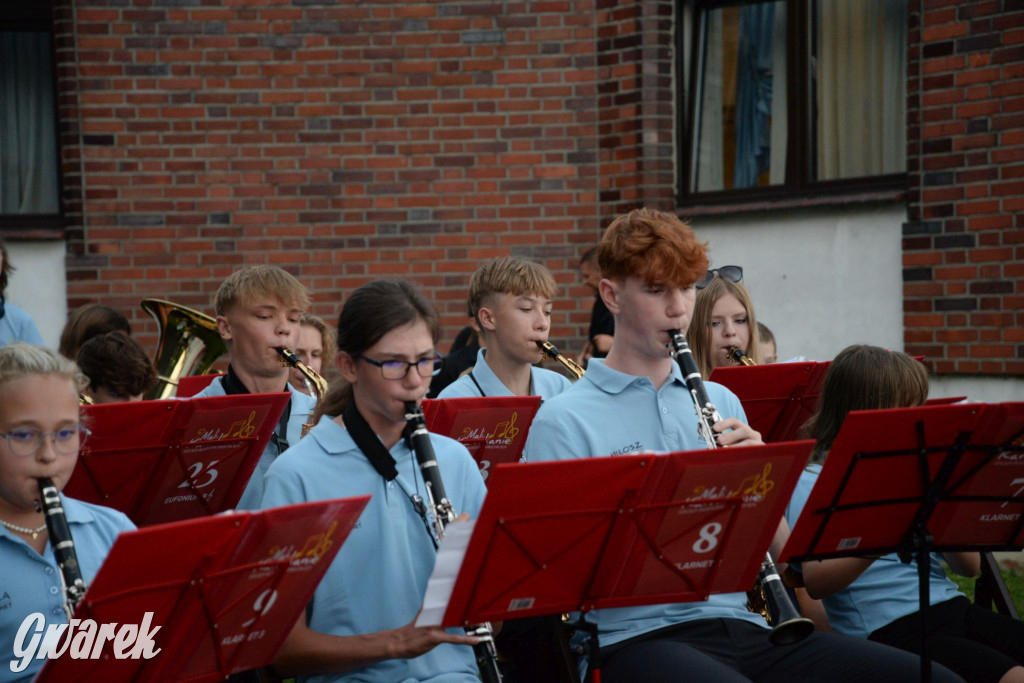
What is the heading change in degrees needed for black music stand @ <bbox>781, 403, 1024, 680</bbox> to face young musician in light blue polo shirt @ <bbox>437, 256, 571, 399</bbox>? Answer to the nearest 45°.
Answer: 0° — it already faces them

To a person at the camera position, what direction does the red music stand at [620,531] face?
facing away from the viewer and to the left of the viewer

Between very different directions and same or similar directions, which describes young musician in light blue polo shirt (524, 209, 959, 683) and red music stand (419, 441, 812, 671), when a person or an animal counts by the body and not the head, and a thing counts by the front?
very different directions

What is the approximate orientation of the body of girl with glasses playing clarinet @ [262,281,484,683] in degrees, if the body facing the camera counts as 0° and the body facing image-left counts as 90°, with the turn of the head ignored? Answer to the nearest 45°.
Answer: approximately 315°

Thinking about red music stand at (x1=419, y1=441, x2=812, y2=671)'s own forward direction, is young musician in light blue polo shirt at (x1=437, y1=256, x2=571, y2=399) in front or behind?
in front

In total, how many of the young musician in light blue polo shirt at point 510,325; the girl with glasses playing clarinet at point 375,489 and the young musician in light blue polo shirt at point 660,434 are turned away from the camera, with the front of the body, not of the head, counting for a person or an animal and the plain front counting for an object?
0

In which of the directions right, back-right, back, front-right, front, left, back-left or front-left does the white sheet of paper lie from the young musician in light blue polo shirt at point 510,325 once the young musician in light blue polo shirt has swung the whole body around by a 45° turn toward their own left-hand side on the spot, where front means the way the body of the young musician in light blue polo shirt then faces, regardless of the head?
right

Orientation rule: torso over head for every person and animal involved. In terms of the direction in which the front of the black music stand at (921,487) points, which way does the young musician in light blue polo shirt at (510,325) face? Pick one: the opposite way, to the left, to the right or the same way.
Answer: the opposite way

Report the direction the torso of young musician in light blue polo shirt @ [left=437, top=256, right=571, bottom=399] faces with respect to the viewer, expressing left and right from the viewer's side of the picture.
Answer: facing the viewer and to the right of the viewer

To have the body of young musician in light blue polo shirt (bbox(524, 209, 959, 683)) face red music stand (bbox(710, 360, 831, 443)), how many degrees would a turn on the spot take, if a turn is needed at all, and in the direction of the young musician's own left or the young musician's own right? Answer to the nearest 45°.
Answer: approximately 135° to the young musician's own left

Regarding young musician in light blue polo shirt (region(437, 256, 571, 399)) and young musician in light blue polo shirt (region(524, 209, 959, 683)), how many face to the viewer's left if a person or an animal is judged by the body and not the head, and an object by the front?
0
